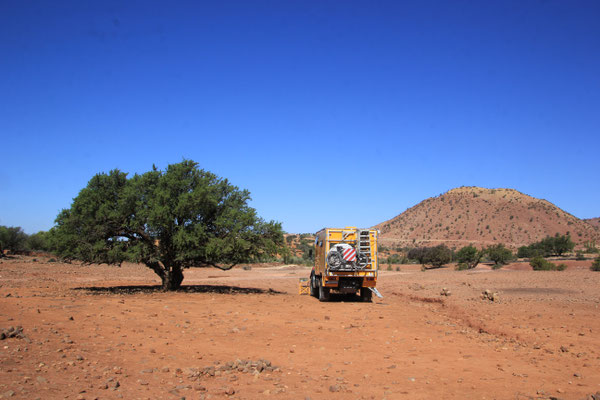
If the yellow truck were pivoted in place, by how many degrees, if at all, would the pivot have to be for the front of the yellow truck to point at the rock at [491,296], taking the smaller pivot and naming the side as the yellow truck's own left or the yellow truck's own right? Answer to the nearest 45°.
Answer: approximately 90° to the yellow truck's own right

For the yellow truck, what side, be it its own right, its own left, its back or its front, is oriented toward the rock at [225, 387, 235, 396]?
back

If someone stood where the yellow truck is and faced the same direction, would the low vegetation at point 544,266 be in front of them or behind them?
in front

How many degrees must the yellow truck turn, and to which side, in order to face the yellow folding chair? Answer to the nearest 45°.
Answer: approximately 45° to its left

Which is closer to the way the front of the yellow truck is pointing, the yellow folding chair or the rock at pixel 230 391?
the yellow folding chair

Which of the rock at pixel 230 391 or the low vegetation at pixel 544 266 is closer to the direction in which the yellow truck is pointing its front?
the low vegetation

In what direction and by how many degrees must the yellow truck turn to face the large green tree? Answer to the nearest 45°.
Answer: approximately 90° to its left

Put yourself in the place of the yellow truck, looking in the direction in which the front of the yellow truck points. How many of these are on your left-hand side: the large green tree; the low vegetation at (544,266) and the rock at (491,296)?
1

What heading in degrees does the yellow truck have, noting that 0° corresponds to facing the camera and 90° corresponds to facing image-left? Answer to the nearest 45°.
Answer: approximately 180°
